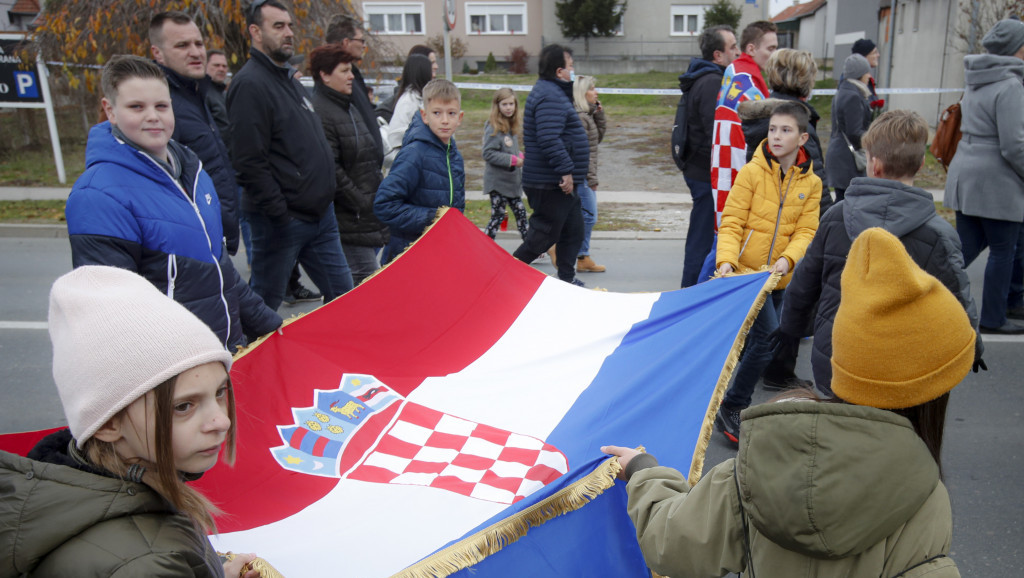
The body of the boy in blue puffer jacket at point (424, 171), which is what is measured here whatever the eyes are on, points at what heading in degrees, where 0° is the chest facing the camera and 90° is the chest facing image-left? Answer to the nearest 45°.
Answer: approximately 315°

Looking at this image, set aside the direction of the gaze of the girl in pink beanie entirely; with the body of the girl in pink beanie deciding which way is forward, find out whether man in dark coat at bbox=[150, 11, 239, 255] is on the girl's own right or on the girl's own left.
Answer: on the girl's own left
